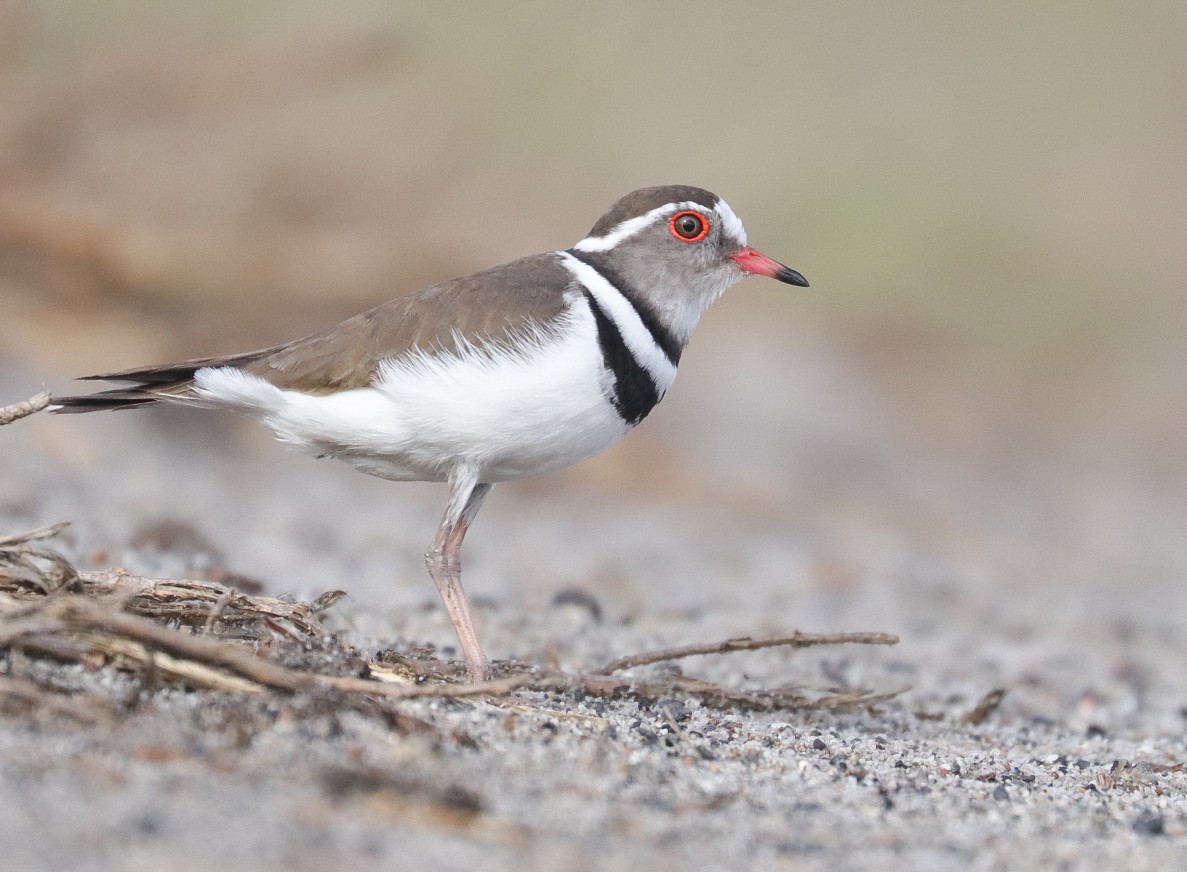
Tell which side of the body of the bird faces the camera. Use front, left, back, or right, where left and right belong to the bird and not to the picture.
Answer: right

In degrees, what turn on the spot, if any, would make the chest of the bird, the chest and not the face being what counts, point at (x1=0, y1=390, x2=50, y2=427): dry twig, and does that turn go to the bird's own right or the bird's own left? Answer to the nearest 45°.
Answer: approximately 135° to the bird's own right
